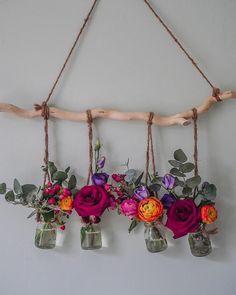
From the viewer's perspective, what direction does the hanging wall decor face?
toward the camera
